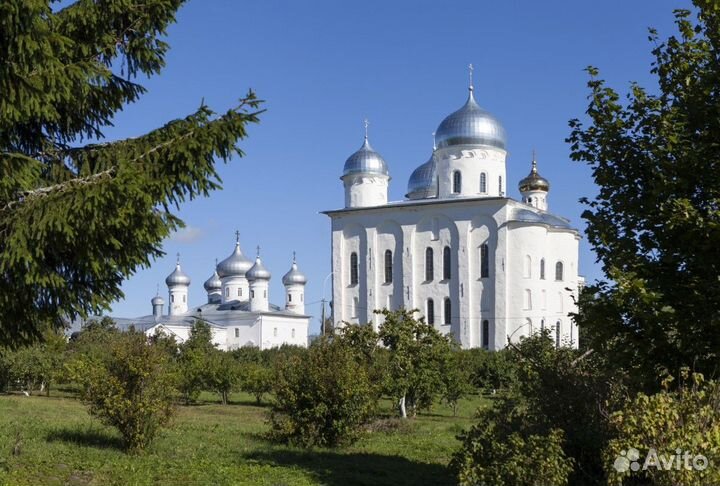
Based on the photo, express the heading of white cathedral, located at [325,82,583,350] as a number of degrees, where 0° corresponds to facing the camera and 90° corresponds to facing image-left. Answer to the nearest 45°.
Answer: approximately 135°

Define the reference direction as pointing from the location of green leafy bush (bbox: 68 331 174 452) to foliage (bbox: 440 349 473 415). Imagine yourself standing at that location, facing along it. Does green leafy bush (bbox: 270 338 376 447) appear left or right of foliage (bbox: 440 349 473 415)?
right

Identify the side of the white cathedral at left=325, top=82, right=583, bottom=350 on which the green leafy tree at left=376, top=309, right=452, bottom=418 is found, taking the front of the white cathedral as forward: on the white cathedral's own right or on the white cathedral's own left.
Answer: on the white cathedral's own left

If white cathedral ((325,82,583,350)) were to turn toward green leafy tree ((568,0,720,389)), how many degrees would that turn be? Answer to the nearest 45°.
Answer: approximately 135° to its left

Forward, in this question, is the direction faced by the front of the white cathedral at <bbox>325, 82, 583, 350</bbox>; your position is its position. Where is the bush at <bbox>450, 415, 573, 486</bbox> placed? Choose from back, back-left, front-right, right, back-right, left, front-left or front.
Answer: back-left
